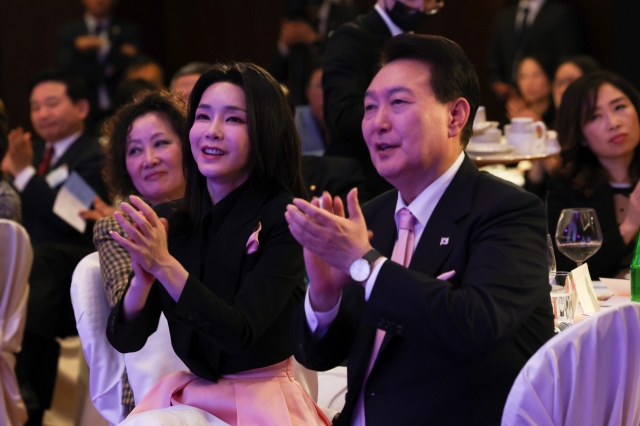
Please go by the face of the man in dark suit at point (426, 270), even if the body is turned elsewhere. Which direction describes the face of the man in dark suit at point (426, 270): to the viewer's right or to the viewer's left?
to the viewer's left

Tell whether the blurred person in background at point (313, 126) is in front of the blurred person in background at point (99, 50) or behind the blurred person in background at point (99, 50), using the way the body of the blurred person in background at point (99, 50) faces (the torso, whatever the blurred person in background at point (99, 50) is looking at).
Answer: in front

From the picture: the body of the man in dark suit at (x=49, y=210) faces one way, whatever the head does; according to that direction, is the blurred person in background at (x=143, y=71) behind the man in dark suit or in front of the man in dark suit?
behind

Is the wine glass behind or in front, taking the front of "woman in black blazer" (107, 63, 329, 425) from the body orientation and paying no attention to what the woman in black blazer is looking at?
behind

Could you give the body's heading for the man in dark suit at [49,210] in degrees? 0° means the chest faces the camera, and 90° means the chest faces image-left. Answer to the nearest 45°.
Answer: approximately 45°

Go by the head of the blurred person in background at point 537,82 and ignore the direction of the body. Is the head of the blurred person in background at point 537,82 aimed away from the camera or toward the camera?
toward the camera

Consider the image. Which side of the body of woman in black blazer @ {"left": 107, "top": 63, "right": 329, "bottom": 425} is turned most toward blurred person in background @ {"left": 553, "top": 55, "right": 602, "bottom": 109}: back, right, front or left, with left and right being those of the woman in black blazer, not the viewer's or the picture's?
back

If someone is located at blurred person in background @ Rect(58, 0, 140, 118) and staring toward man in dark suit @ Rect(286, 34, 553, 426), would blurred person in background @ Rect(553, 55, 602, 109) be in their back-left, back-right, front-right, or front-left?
front-left

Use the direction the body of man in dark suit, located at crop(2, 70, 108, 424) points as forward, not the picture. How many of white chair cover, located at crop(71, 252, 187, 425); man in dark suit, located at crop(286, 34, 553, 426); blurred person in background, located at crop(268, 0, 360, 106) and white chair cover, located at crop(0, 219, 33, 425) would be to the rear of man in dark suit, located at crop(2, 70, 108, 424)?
1

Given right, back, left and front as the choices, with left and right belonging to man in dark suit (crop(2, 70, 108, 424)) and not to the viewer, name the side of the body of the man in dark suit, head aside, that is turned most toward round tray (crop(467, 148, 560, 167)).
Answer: left

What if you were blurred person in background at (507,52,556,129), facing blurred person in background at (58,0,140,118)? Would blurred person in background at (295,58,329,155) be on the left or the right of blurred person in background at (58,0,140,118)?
left

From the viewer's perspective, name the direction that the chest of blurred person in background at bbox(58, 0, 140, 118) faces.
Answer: toward the camera

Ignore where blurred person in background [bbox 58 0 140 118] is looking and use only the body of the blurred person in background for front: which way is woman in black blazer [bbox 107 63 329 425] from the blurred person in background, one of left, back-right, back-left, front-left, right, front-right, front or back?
front
